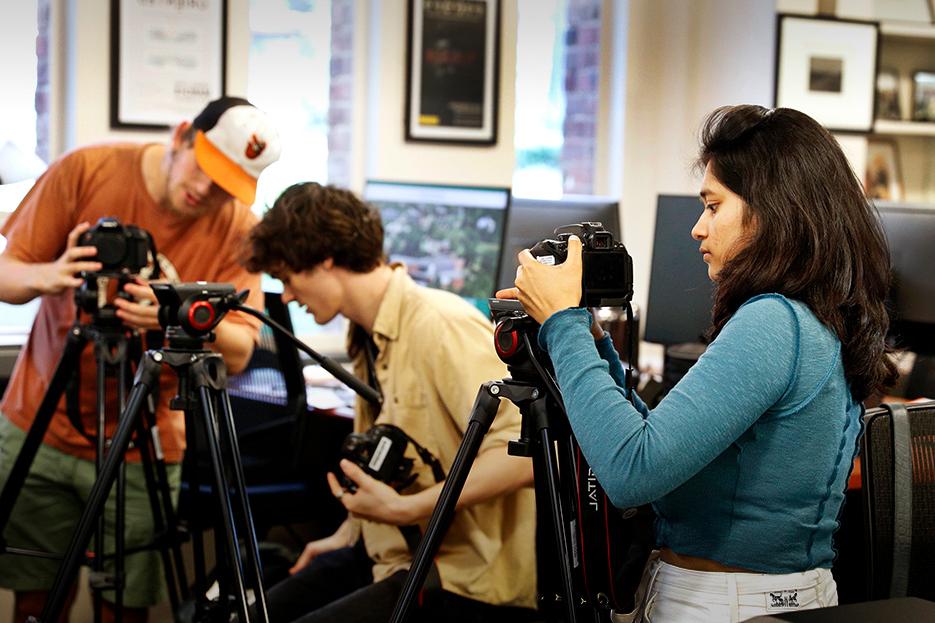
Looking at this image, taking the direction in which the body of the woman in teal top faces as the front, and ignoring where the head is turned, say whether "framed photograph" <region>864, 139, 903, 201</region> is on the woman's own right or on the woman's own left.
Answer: on the woman's own right

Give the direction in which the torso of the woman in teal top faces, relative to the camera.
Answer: to the viewer's left

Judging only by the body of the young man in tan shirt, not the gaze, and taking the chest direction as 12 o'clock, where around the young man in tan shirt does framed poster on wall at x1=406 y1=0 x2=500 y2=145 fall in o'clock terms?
The framed poster on wall is roughly at 3 o'clock from the young man in tan shirt.

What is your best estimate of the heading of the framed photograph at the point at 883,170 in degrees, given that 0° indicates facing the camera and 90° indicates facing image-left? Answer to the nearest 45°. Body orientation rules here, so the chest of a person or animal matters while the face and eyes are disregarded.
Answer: approximately 0°

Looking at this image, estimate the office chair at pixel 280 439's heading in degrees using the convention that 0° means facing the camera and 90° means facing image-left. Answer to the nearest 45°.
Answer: approximately 225°

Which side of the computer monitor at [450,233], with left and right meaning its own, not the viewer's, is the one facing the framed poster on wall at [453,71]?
back

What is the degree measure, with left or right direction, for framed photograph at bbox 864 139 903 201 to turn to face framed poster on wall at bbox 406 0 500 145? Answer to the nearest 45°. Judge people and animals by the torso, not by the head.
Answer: approximately 45° to its right

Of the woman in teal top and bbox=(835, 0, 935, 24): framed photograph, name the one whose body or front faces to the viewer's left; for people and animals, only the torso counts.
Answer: the woman in teal top

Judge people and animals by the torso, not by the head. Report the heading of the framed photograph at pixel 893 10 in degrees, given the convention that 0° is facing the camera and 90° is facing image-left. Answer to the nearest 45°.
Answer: approximately 0°

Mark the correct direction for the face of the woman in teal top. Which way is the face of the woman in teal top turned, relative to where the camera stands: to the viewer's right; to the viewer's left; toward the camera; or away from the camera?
to the viewer's left
